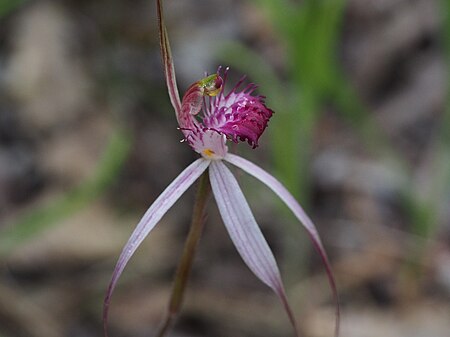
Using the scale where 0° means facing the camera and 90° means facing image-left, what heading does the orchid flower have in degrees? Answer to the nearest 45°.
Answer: approximately 315°

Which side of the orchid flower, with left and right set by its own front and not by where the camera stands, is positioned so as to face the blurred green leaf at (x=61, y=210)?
back
